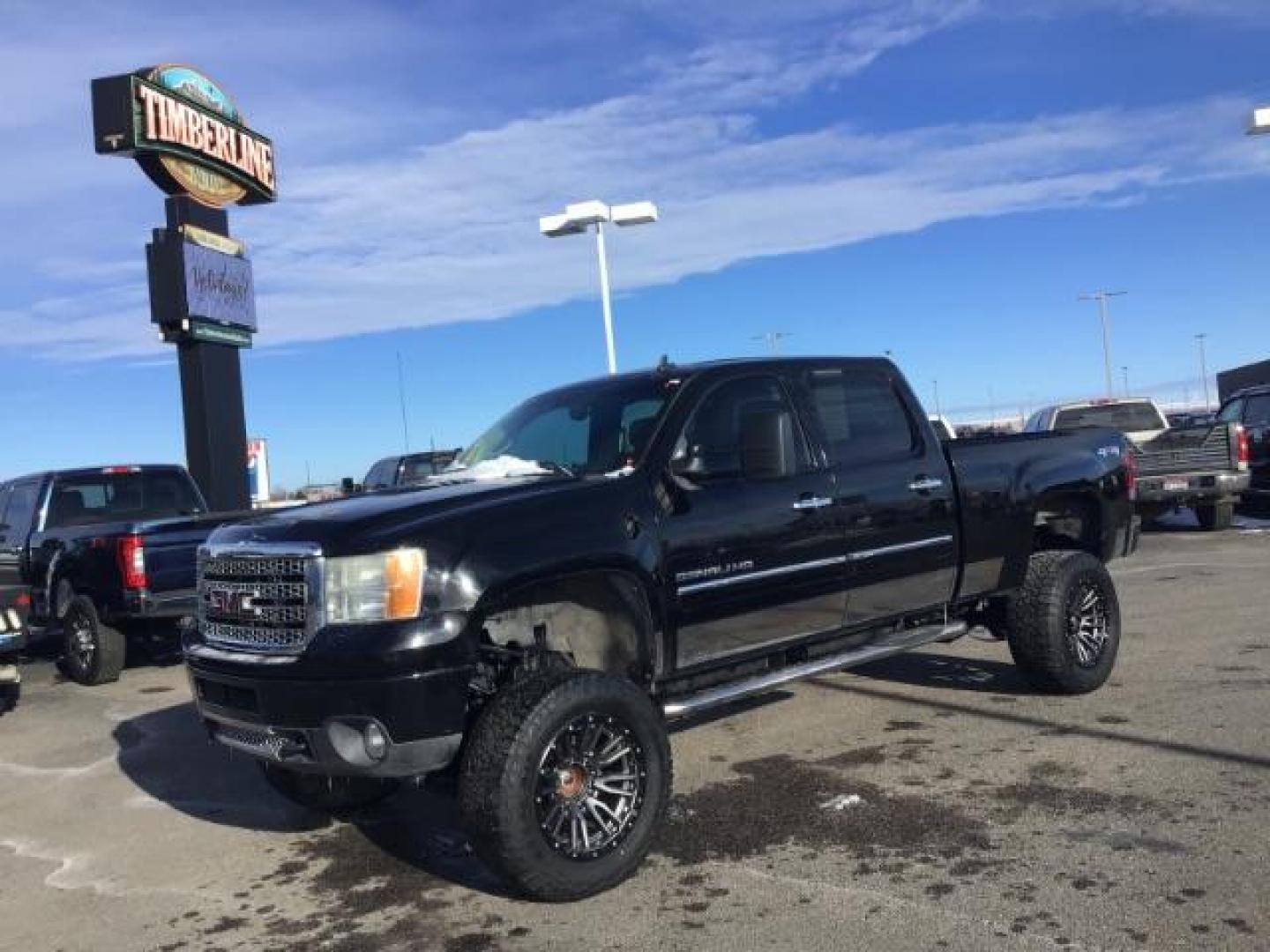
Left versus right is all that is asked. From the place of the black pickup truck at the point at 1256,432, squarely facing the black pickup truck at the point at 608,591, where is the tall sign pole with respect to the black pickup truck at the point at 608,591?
right

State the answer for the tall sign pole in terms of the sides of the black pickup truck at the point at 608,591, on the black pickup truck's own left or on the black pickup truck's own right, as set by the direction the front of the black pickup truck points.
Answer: on the black pickup truck's own right

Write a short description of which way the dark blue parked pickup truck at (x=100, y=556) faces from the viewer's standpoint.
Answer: facing away from the viewer and to the left of the viewer

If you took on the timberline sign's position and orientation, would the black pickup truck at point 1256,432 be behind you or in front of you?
in front

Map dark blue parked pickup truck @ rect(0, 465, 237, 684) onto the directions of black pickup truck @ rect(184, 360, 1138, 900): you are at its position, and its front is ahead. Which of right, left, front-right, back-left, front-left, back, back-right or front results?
right

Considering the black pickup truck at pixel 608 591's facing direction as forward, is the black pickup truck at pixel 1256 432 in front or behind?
behind

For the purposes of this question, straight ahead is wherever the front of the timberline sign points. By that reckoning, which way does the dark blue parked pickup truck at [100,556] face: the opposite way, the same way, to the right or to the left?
the opposite way

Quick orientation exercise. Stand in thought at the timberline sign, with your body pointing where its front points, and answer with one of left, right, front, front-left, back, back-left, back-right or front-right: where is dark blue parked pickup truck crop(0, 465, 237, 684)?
front-right

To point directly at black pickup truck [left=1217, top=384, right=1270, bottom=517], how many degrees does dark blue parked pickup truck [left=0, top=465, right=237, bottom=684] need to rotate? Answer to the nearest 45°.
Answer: approximately 135° to its right

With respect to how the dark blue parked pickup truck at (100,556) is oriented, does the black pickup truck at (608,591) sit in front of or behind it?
behind

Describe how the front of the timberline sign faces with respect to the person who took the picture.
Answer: facing the viewer and to the right of the viewer
